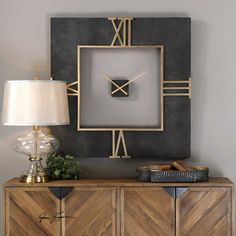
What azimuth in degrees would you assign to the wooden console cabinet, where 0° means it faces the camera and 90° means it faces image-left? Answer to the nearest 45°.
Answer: approximately 0°

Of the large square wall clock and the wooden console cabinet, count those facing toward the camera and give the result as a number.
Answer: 2

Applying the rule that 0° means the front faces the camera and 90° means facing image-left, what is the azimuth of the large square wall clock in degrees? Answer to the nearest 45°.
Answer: approximately 0°
